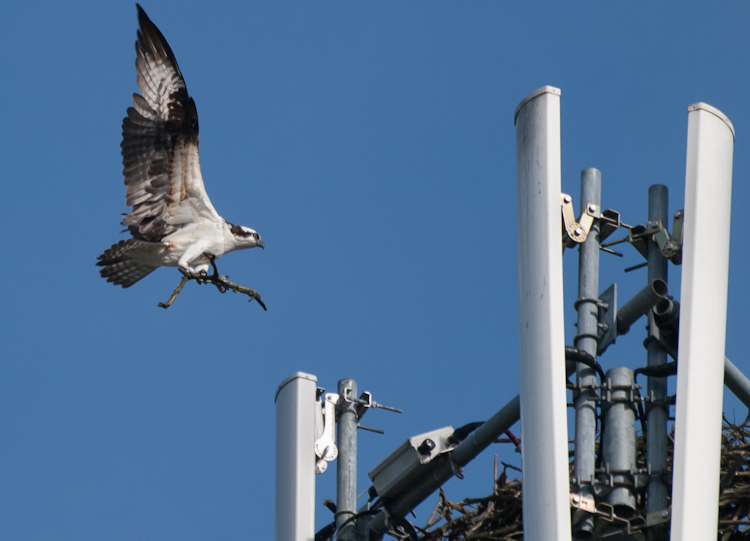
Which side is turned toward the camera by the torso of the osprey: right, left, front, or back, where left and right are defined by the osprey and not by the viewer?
right
